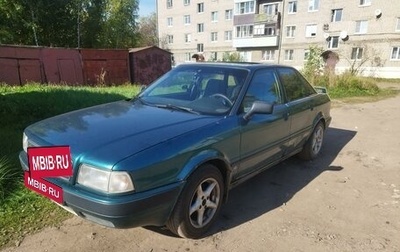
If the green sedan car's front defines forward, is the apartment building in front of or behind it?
behind

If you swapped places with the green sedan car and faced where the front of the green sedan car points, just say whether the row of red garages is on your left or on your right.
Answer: on your right

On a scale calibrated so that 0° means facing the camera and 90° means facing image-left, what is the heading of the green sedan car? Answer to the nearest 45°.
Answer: approximately 45°

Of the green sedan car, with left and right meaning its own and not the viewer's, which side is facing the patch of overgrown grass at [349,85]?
back

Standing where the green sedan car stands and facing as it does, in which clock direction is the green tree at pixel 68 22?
The green tree is roughly at 4 o'clock from the green sedan car.

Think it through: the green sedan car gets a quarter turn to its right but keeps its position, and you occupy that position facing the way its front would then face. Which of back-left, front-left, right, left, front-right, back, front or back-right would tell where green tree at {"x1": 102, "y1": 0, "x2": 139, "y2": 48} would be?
front-right

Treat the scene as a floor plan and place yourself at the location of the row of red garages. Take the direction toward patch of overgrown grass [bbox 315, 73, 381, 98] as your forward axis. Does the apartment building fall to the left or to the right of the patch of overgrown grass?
left
